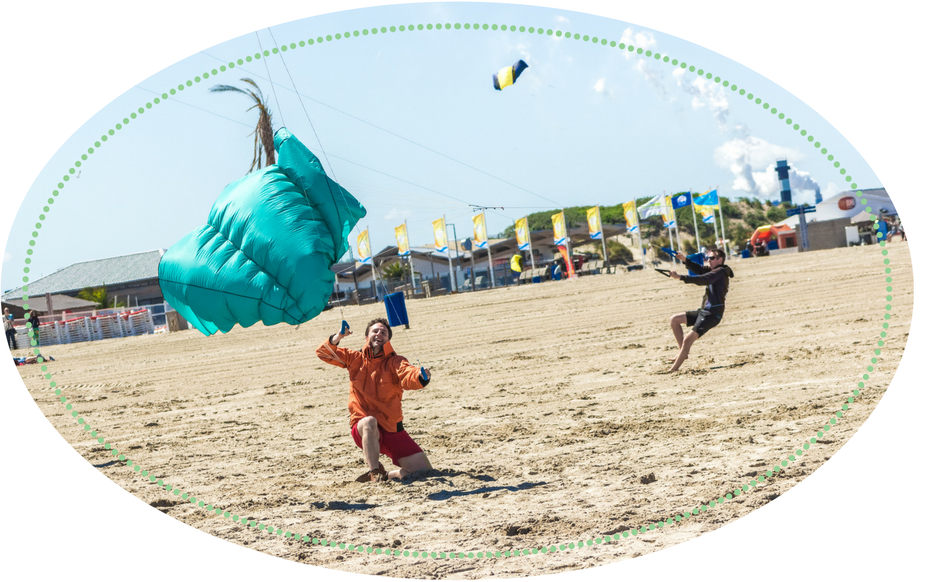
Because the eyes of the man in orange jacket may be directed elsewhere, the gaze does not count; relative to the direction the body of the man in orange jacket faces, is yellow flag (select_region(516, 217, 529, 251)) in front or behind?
behind

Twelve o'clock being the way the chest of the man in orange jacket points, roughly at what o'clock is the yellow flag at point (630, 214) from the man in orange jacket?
The yellow flag is roughly at 7 o'clock from the man in orange jacket.

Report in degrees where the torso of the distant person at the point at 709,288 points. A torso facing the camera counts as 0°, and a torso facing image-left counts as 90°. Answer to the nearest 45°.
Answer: approximately 90°

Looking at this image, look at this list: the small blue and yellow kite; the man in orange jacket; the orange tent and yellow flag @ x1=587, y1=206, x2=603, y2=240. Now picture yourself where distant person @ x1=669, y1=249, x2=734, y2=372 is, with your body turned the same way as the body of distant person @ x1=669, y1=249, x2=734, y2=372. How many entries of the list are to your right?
3

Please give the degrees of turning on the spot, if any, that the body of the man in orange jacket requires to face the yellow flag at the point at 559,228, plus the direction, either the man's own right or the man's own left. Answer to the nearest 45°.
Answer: approximately 180°

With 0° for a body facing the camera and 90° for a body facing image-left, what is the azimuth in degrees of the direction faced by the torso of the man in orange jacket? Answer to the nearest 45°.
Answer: approximately 0°

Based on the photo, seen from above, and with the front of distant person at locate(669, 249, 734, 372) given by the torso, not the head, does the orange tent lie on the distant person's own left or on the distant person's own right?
on the distant person's own right

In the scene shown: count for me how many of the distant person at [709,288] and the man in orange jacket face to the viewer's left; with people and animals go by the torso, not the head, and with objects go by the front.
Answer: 1

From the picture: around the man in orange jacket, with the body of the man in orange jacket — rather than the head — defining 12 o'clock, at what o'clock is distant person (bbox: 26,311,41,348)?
The distant person is roughly at 4 o'clock from the man in orange jacket.

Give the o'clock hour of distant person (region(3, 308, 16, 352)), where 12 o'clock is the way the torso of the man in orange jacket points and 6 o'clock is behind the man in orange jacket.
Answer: The distant person is roughly at 4 o'clock from the man in orange jacket.

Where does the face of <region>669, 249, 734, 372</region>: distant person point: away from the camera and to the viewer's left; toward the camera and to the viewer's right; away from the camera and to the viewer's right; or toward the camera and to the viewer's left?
toward the camera and to the viewer's left

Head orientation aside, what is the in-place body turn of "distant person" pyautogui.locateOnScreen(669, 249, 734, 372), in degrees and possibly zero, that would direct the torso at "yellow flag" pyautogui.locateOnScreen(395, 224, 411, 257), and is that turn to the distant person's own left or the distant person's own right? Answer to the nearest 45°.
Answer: approximately 45° to the distant person's own right
